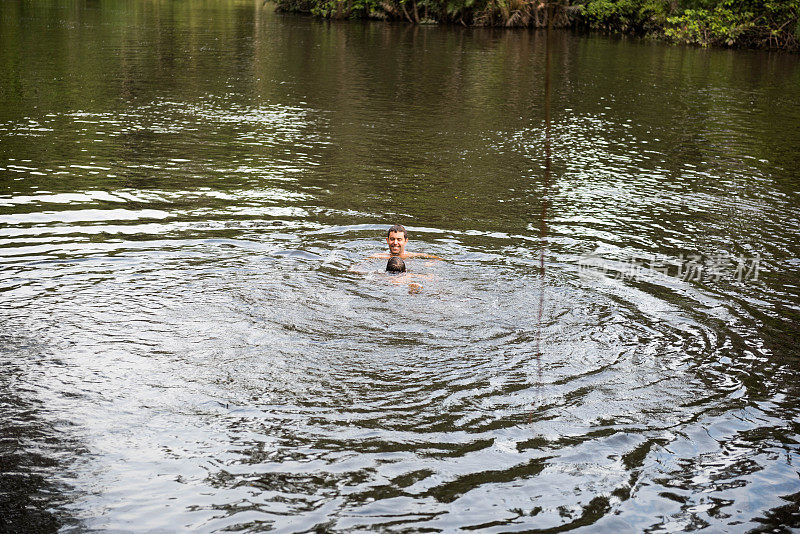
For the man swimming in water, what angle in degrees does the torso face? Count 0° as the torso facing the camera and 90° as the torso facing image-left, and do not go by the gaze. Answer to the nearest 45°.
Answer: approximately 0°

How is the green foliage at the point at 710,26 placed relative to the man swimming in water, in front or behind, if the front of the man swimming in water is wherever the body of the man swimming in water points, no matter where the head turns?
behind
